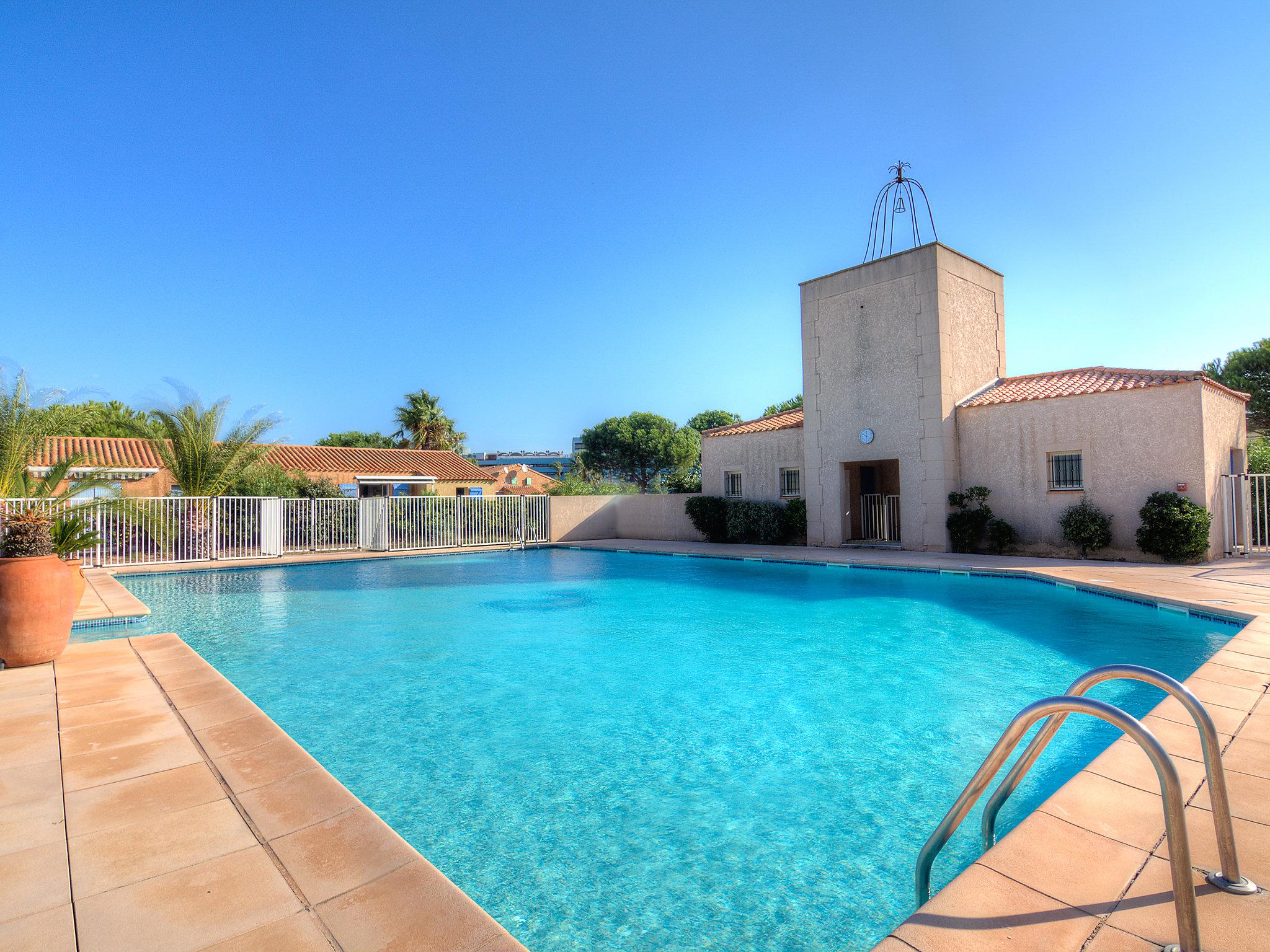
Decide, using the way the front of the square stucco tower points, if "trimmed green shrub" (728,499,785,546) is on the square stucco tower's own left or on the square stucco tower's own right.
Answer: on the square stucco tower's own right

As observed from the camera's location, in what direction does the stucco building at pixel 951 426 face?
facing the viewer and to the left of the viewer

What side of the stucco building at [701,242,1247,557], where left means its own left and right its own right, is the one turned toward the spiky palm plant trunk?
front

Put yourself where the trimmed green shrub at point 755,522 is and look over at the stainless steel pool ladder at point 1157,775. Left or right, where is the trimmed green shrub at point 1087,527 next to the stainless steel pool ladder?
left

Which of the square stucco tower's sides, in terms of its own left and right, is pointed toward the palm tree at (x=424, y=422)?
right

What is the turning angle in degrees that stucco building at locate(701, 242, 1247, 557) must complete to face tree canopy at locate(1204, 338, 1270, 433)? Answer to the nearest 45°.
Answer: approximately 180°
